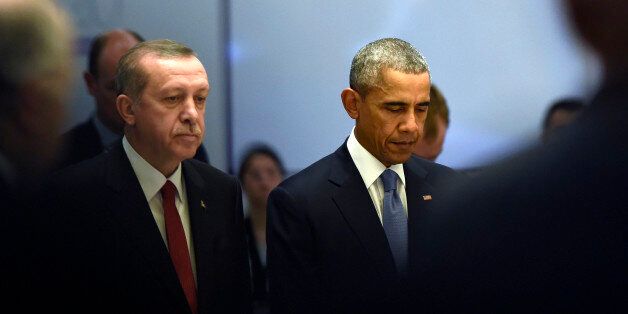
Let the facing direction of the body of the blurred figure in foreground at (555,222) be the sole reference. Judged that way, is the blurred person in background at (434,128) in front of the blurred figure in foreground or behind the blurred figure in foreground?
in front

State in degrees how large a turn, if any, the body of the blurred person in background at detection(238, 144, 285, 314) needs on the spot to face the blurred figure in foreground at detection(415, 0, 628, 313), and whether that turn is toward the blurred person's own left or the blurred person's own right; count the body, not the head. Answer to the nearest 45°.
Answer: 0° — they already face them

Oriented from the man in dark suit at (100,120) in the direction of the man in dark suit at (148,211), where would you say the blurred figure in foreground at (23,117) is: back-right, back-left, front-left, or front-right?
front-right

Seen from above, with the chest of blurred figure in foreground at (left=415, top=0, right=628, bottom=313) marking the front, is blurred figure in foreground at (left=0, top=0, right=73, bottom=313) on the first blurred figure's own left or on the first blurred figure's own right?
on the first blurred figure's own left

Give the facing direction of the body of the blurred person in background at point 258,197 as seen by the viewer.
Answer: toward the camera

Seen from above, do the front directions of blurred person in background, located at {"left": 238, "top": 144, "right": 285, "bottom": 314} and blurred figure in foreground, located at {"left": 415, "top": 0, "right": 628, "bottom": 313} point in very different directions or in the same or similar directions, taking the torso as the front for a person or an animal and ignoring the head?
very different directions

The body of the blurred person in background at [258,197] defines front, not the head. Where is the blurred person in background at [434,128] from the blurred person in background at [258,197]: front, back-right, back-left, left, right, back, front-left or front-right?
left

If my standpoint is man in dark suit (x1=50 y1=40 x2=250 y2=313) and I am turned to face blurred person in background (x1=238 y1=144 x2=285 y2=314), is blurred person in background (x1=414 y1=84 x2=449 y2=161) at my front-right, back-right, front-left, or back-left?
front-right

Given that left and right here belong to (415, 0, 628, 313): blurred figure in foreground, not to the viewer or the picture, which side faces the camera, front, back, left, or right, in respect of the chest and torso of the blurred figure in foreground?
back

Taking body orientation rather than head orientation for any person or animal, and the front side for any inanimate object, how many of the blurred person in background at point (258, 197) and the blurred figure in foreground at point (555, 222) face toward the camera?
1

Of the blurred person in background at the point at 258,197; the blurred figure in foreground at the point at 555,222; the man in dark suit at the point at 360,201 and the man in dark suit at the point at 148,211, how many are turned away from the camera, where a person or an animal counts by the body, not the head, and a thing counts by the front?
1

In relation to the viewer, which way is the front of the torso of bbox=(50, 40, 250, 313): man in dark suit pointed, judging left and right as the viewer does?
facing the viewer and to the right of the viewer
